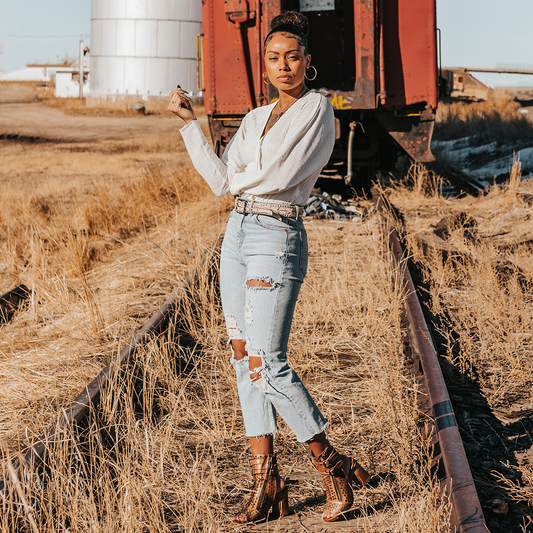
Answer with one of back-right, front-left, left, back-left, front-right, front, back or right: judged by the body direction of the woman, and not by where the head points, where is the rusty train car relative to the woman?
back-right

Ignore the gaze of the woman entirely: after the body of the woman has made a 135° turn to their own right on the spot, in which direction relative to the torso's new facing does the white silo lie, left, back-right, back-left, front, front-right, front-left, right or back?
front

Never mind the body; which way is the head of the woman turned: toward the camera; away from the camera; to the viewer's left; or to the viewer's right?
toward the camera
